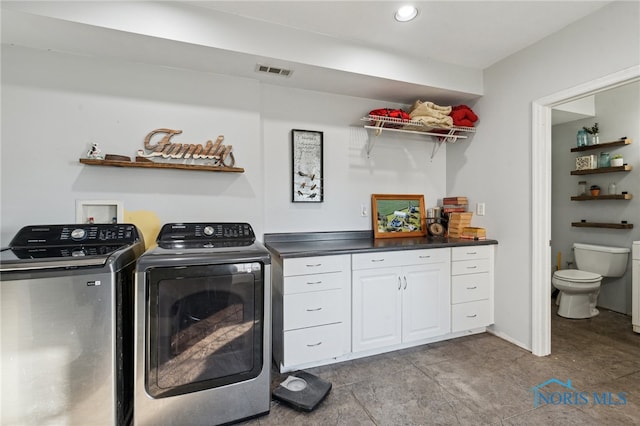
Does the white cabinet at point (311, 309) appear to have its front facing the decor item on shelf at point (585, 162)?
no

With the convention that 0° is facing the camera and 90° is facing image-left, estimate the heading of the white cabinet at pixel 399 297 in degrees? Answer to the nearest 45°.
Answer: approximately 315°

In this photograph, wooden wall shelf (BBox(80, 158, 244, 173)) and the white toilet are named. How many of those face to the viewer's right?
0

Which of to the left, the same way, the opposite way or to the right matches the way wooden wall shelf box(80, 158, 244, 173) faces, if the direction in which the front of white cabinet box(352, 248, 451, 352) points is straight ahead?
the same way

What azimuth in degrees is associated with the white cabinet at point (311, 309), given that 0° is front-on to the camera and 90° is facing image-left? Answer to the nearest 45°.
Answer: approximately 315°

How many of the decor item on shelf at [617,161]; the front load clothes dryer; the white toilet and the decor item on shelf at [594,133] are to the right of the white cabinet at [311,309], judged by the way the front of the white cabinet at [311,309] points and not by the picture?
1

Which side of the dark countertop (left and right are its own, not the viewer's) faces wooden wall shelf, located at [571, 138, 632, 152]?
left

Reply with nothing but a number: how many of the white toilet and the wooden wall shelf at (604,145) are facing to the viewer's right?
0

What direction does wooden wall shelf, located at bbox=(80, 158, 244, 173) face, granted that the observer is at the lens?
facing the viewer

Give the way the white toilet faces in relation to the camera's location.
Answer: facing the viewer and to the left of the viewer

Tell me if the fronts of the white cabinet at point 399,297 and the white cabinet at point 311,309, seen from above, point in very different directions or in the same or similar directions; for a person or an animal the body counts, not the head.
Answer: same or similar directions

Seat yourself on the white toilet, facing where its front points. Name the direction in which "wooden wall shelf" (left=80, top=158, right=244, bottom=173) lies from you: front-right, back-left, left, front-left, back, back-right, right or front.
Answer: front

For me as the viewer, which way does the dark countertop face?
facing the viewer and to the right of the viewer
